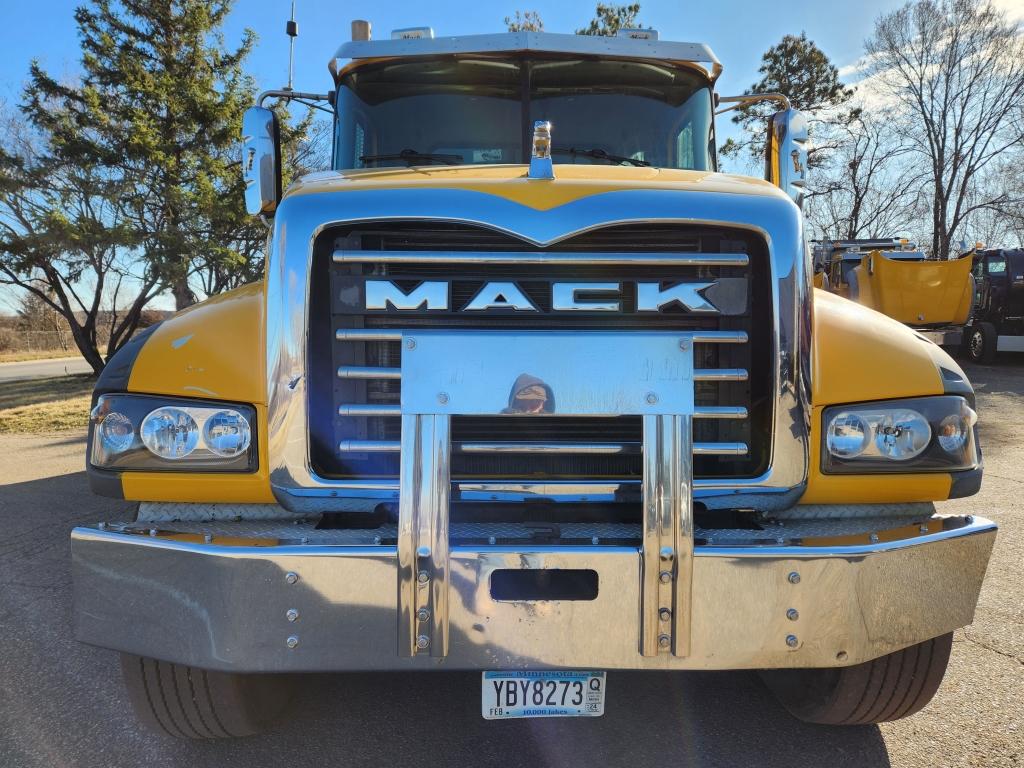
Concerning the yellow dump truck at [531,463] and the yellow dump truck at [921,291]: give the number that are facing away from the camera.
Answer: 0

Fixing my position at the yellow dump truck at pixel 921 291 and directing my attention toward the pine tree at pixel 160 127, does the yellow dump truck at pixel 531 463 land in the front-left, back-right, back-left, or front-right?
front-left

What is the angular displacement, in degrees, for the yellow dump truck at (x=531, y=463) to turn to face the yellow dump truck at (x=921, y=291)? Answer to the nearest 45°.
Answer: approximately 135° to its left

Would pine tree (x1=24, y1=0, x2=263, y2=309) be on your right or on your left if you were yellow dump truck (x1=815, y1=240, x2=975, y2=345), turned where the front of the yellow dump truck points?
on your right

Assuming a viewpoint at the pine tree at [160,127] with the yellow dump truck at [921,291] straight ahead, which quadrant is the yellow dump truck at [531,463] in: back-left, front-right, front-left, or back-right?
front-right

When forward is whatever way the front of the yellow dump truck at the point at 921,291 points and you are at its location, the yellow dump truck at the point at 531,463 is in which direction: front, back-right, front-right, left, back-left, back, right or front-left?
front-right

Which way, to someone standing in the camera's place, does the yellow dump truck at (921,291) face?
facing the viewer and to the right of the viewer

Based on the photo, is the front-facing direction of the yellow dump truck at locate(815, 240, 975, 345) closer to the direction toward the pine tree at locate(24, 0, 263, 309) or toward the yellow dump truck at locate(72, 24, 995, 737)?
the yellow dump truck

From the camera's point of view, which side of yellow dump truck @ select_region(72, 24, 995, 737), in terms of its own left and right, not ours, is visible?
front

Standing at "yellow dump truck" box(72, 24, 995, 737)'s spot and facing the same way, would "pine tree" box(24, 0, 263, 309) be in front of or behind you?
behind

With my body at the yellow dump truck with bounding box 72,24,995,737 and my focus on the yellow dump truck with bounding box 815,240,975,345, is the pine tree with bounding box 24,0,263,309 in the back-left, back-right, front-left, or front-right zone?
front-left

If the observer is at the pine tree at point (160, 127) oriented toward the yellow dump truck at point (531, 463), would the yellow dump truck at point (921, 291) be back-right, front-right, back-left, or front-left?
front-left

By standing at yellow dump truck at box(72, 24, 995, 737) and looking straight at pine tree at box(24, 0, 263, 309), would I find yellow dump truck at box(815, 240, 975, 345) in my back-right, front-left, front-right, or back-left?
front-right
